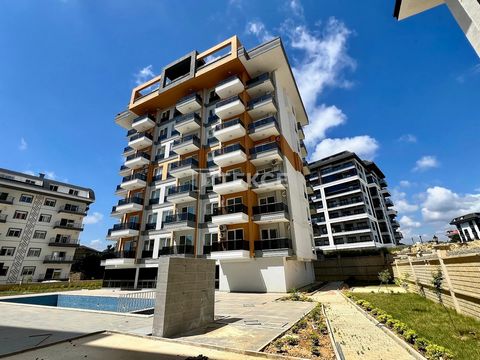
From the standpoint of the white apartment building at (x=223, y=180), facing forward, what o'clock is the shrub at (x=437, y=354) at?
The shrub is roughly at 10 o'clock from the white apartment building.

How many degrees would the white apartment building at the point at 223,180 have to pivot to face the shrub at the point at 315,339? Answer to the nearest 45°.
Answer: approximately 45° to its left

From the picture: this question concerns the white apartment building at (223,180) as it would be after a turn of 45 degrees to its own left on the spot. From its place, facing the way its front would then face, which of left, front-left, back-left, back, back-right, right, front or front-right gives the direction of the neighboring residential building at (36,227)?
back-right

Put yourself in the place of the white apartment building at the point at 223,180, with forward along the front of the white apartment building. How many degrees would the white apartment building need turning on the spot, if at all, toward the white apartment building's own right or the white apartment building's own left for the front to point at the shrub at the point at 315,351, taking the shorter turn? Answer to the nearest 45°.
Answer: approximately 45° to the white apartment building's own left

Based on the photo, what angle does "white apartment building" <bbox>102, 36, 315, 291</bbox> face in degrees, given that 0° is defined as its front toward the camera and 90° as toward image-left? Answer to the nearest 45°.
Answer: approximately 45°

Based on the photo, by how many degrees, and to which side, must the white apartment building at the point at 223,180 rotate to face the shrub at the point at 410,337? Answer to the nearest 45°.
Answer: approximately 45° to its left
